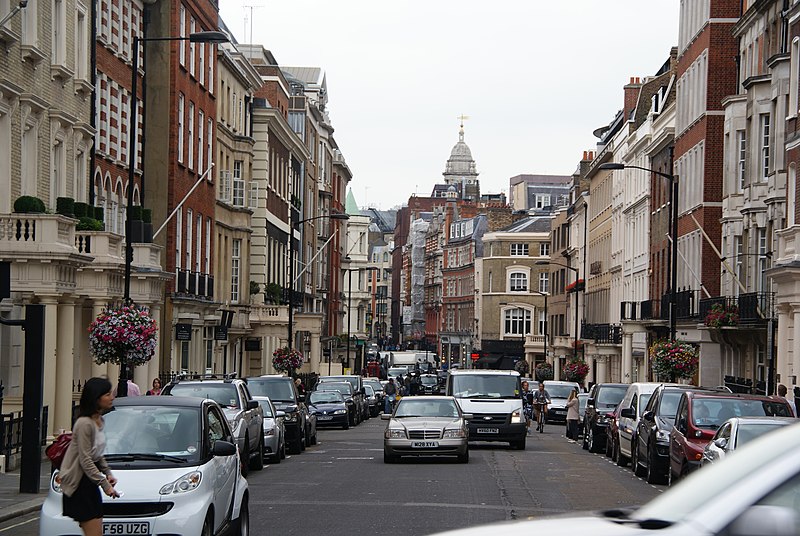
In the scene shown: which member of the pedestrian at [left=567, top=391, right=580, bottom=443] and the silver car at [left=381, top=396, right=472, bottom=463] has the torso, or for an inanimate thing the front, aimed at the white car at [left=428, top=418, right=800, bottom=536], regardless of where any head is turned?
the silver car

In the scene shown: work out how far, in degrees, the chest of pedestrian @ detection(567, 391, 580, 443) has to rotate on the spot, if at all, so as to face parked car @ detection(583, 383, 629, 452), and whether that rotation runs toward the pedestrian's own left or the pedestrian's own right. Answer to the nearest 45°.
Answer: approximately 90° to the pedestrian's own left

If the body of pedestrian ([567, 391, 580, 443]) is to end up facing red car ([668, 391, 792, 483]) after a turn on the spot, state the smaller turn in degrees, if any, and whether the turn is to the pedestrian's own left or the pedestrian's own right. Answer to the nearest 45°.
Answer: approximately 90° to the pedestrian's own left

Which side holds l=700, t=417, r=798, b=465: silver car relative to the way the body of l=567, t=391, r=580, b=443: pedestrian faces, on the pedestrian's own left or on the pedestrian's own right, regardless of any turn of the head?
on the pedestrian's own left

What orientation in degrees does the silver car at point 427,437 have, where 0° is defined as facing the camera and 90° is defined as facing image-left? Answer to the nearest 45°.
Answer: approximately 0°

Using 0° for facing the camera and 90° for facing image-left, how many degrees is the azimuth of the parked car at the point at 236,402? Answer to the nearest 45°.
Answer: approximately 0°

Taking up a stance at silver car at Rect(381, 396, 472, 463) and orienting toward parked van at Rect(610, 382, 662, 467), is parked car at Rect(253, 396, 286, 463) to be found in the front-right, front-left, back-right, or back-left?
back-left
